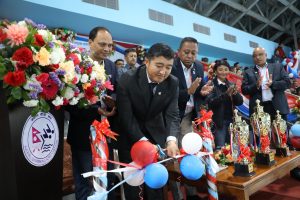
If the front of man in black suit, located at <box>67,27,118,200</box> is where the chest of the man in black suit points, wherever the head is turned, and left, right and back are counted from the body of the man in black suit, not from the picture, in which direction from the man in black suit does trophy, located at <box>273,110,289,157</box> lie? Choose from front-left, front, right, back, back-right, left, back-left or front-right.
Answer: front-left

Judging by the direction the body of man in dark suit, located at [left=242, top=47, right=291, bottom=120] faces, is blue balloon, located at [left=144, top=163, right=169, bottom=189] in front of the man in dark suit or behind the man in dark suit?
in front

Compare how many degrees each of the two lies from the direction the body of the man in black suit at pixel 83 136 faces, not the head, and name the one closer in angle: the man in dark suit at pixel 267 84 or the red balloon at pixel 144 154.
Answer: the red balloon

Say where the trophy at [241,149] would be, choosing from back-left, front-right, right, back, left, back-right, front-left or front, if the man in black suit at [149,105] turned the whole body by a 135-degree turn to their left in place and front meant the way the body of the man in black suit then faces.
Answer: right

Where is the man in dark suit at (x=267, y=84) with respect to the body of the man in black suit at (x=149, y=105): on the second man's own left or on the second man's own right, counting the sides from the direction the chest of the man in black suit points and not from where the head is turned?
on the second man's own left

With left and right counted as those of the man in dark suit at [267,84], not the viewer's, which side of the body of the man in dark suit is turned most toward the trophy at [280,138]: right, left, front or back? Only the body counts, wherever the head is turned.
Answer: front

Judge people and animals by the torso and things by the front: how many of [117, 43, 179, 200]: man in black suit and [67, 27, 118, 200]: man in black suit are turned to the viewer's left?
0

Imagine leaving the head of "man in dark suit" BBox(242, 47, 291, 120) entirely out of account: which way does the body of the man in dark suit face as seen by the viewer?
toward the camera

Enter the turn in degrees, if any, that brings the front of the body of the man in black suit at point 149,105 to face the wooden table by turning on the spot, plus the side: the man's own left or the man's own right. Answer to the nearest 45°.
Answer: approximately 45° to the man's own left

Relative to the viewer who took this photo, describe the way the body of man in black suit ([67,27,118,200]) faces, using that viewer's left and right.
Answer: facing the viewer and to the right of the viewer
